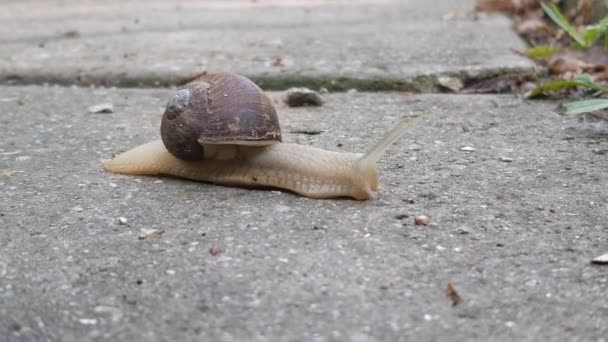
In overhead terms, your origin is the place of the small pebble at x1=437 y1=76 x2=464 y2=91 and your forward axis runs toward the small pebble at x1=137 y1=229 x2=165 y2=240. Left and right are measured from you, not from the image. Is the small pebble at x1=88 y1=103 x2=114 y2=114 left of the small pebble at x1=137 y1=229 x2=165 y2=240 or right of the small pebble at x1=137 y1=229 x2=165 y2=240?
right

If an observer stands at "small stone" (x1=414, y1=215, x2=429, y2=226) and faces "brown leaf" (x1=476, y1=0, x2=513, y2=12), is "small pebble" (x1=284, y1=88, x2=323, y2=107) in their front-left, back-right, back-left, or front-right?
front-left

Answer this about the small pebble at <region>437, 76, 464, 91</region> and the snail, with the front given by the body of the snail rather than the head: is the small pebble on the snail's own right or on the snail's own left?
on the snail's own left

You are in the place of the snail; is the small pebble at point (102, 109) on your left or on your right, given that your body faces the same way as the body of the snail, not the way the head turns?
on your left

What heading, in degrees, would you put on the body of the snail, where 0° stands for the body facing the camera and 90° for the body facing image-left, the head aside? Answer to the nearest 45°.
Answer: approximately 270°

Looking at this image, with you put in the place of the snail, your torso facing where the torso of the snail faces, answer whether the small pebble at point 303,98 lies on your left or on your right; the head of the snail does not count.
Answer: on your left

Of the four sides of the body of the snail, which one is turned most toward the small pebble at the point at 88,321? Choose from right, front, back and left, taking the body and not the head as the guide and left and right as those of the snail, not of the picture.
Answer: right

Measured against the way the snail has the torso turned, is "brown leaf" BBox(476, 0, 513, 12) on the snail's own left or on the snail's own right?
on the snail's own left

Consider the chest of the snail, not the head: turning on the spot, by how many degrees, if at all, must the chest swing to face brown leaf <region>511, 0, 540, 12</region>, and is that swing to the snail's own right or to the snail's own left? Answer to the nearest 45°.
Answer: approximately 45° to the snail's own left
